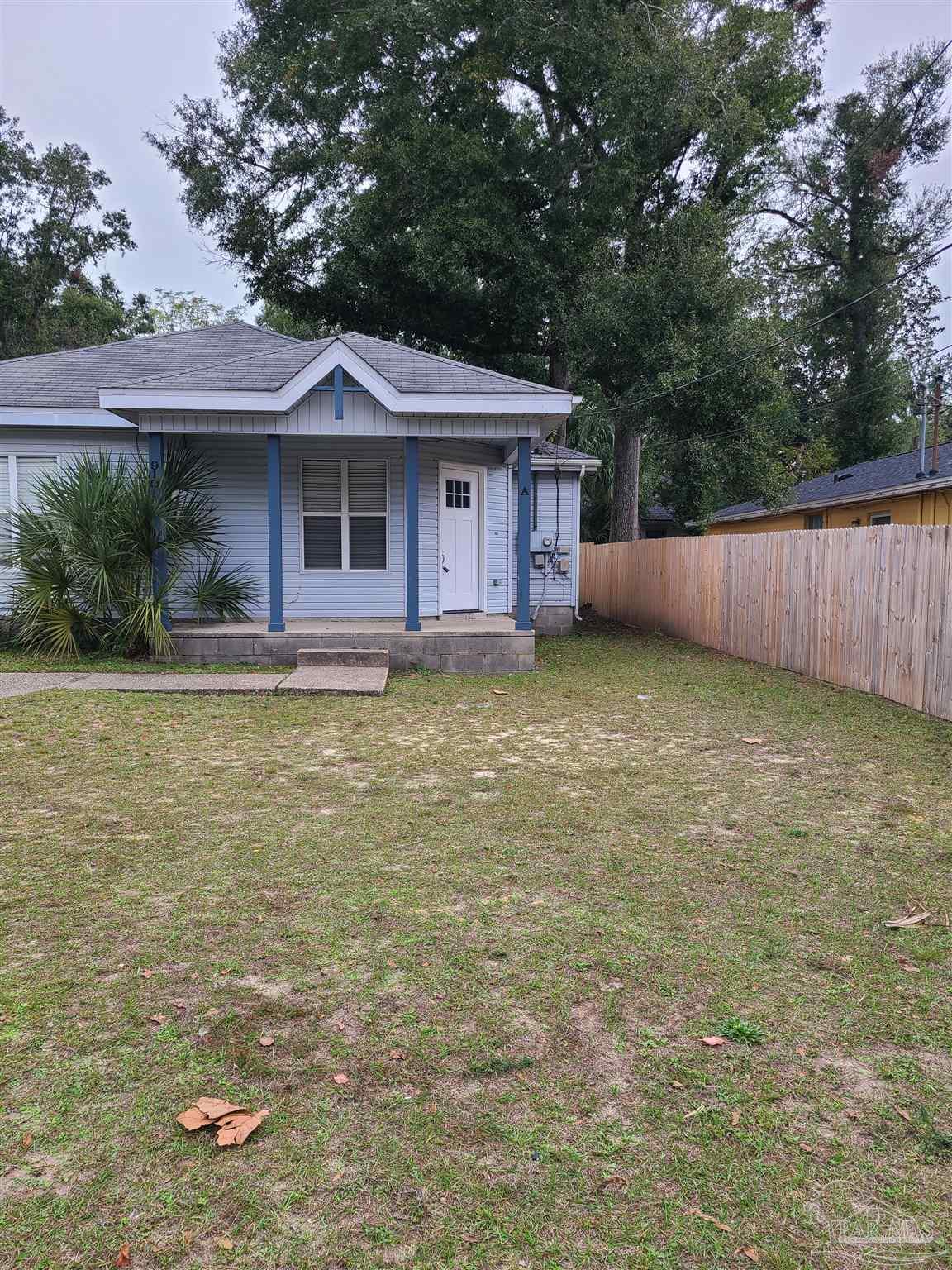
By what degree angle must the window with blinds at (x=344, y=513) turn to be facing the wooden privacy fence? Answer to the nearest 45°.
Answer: approximately 45° to its left

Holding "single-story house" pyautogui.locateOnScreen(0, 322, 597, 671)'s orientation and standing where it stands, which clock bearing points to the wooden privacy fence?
The wooden privacy fence is roughly at 10 o'clock from the single-story house.

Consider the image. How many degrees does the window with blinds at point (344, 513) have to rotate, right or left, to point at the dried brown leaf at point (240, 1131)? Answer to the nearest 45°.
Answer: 0° — it already faces it

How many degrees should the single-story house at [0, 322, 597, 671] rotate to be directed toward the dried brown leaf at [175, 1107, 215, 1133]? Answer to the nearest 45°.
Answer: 0° — it already faces it

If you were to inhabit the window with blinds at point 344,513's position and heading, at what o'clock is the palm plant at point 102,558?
The palm plant is roughly at 2 o'clock from the window with blinds.

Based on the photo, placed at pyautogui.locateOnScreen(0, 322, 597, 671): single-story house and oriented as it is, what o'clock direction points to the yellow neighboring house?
The yellow neighboring house is roughly at 8 o'clock from the single-story house.

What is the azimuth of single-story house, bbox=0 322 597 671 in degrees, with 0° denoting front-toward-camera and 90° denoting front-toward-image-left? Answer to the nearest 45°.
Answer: approximately 0°

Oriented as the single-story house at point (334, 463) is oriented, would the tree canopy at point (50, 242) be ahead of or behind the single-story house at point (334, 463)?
behind
